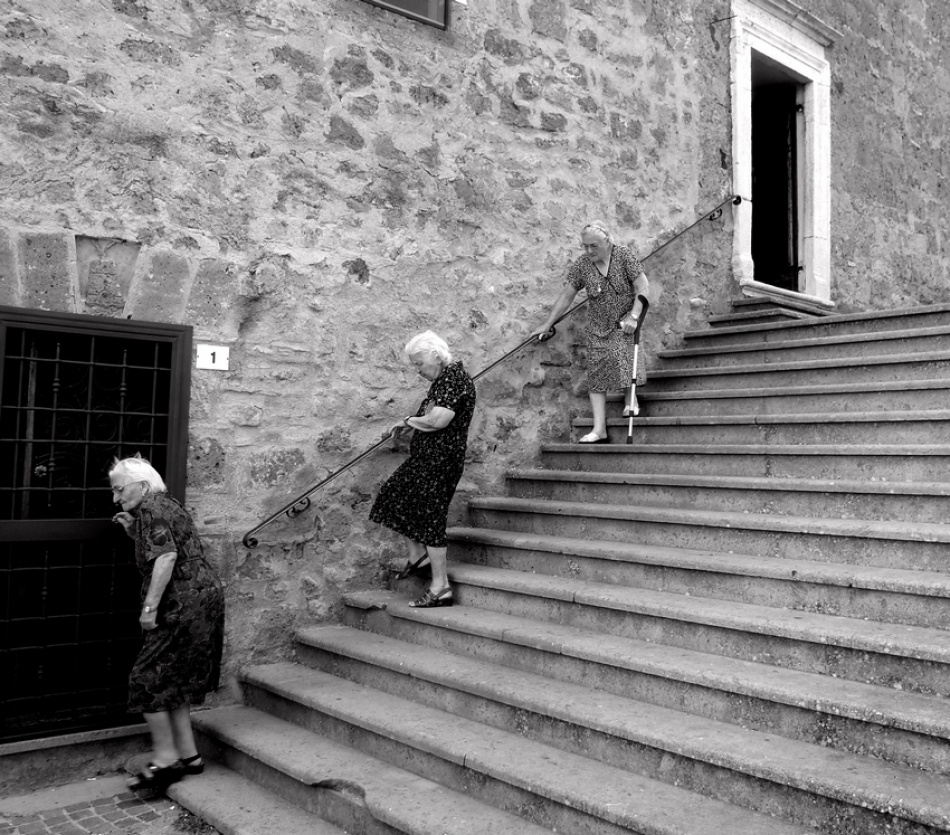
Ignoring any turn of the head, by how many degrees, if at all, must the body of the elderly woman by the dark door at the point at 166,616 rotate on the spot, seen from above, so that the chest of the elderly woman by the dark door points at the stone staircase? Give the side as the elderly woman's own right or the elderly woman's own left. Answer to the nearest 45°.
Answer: approximately 180°

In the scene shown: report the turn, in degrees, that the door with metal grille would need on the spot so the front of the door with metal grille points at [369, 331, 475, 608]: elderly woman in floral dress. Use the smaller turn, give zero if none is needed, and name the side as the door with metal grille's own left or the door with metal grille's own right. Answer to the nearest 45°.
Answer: approximately 90° to the door with metal grille's own left

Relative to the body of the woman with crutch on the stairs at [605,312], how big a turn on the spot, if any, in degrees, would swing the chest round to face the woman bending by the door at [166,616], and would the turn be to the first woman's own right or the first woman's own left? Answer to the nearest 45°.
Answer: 0° — they already face them

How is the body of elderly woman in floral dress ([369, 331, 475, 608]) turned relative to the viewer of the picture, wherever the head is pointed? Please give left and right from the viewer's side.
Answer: facing to the left of the viewer

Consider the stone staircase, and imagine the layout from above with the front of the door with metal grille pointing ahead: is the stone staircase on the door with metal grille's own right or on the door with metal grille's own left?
on the door with metal grille's own left

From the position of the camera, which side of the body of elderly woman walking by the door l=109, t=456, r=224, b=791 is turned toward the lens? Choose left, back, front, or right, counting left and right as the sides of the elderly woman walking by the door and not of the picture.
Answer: left

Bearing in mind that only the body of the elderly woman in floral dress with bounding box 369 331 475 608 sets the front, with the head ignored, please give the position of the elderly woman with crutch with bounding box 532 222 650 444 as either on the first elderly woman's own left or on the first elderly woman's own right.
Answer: on the first elderly woman's own right

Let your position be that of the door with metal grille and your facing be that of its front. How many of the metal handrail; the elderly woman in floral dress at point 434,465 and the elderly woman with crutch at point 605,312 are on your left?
3

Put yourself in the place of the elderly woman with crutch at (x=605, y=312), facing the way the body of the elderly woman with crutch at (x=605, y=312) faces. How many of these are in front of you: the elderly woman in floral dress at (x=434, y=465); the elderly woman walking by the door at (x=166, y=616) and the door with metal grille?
3

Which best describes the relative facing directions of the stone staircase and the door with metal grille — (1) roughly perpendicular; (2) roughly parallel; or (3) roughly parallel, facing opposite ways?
roughly perpendicular
